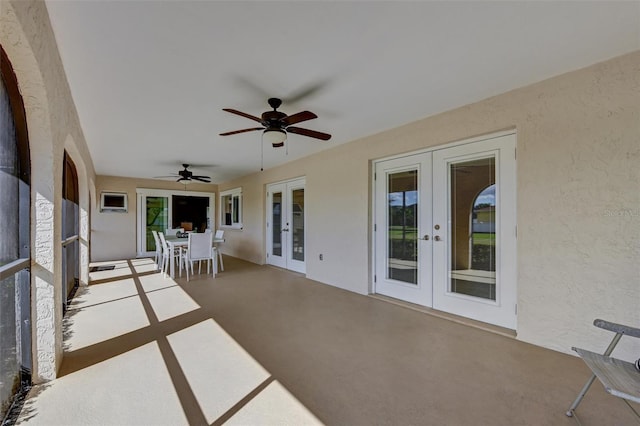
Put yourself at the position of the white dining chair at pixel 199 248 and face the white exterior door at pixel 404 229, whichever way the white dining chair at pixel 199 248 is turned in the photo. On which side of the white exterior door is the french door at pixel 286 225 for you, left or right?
left

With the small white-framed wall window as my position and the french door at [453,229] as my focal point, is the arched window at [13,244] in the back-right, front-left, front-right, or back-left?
front-right

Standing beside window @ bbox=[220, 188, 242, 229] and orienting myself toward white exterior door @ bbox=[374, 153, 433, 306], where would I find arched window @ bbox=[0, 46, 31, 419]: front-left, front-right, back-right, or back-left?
front-right

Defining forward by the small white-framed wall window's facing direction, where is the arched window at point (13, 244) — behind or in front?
in front

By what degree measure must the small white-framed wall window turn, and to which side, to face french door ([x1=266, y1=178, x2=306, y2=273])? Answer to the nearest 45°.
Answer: approximately 45° to its left

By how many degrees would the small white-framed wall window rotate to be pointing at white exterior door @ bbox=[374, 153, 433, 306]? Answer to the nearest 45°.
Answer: approximately 45° to its left

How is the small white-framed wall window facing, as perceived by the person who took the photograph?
facing the viewer

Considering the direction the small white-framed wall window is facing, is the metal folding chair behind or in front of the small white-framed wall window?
in front

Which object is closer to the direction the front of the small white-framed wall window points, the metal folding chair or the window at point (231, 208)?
the metal folding chair
